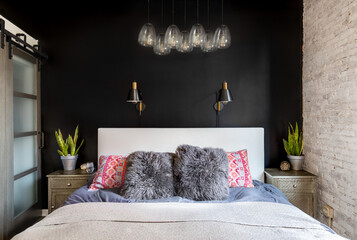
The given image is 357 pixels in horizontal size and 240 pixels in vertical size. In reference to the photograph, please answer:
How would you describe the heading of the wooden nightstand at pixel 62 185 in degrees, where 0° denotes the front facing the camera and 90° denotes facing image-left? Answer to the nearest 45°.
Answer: approximately 0°

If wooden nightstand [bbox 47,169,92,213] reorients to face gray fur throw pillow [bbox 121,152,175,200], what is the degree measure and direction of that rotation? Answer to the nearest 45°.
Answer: approximately 45° to its left
